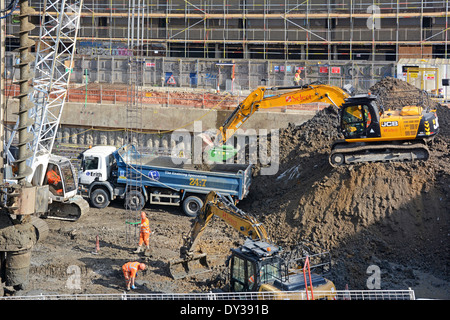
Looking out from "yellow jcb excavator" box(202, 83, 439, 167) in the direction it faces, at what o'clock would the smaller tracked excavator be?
The smaller tracked excavator is roughly at 10 o'clock from the yellow jcb excavator.

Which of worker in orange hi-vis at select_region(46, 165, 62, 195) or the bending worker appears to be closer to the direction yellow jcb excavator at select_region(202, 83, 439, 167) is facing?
the worker in orange hi-vis

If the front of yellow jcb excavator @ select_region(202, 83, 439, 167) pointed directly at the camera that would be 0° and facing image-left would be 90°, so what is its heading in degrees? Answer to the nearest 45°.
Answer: approximately 90°

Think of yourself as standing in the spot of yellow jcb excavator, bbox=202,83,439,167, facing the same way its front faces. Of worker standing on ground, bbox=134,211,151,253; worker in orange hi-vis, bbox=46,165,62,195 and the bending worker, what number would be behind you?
0

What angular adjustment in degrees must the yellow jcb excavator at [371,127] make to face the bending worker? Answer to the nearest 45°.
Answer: approximately 45° to its left

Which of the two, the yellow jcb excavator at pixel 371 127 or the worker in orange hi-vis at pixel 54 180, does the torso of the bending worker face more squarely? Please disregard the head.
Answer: the yellow jcb excavator

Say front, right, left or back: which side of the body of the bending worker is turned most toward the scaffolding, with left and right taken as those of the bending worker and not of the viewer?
left

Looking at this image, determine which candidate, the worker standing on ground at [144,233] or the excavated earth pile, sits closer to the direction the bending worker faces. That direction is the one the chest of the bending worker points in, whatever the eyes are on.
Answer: the excavated earth pile

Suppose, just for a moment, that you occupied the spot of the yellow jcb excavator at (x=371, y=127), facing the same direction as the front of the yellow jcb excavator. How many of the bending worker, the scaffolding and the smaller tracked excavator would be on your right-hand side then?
1

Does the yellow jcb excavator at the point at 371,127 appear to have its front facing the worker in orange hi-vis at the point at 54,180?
yes

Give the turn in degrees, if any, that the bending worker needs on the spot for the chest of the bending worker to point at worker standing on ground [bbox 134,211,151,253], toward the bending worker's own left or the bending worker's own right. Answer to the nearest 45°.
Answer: approximately 90° to the bending worker's own left

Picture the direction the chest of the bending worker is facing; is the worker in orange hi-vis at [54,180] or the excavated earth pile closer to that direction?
the excavated earth pile

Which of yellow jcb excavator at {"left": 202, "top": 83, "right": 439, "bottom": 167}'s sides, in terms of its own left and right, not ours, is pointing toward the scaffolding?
right

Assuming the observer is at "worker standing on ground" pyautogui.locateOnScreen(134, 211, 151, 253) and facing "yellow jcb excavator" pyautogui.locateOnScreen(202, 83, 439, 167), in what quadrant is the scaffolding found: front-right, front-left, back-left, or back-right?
front-left

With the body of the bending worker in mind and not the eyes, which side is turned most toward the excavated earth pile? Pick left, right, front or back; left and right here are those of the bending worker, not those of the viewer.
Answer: front

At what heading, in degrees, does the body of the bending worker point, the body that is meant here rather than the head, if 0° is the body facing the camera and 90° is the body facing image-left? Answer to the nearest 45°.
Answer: approximately 270°

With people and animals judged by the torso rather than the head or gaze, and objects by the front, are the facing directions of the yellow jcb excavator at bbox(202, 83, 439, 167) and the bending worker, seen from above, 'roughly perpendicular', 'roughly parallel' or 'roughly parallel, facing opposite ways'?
roughly parallel, facing opposite ways

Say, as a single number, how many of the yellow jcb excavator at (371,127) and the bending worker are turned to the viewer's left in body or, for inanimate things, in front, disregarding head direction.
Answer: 1

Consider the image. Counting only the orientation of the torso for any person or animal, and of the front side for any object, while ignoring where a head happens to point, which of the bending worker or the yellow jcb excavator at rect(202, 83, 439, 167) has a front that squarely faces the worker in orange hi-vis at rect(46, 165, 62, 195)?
the yellow jcb excavator
